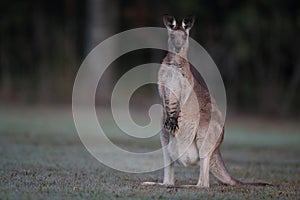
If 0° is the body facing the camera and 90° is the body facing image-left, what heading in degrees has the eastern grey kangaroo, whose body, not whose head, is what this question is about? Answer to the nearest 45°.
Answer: approximately 45°
